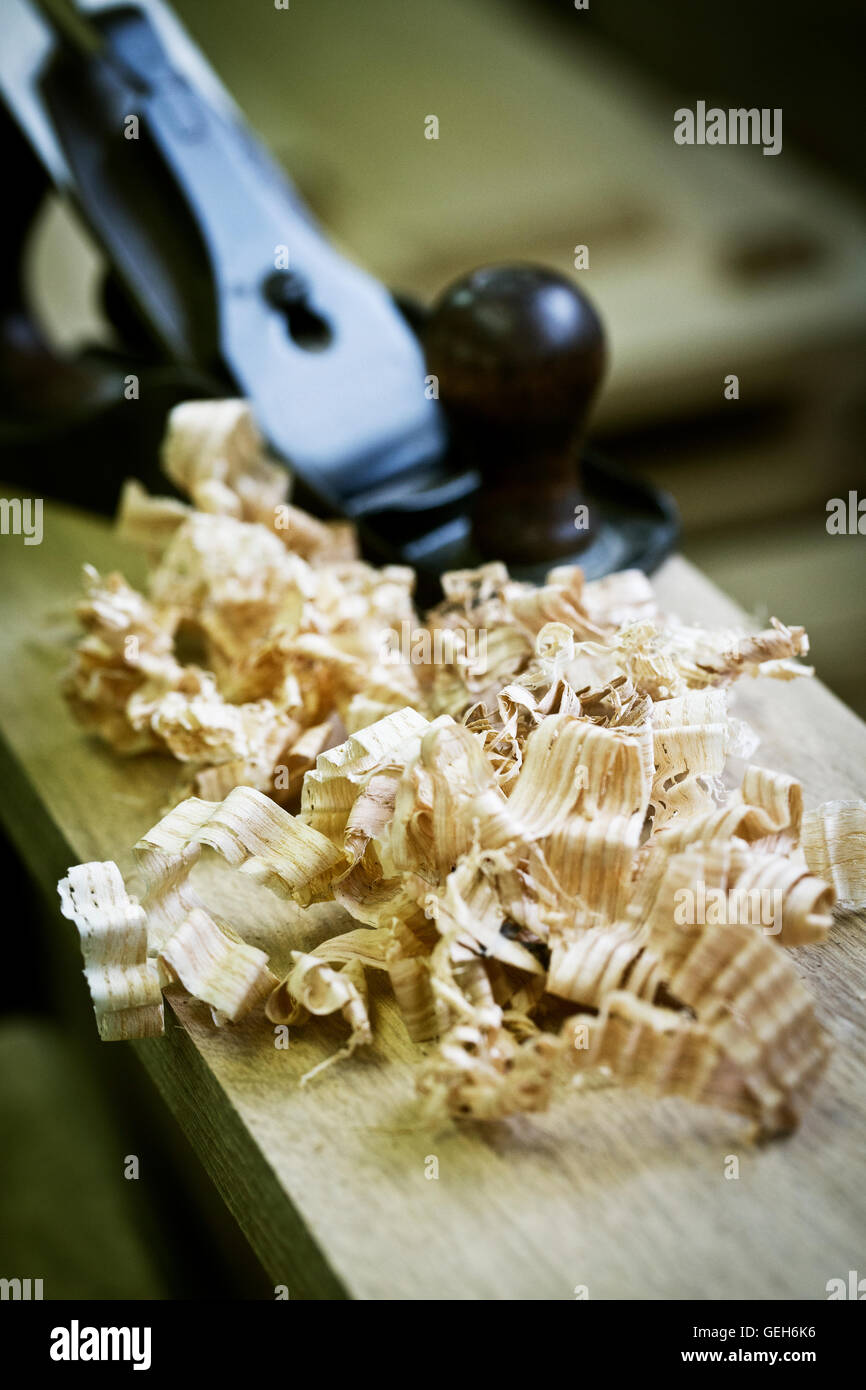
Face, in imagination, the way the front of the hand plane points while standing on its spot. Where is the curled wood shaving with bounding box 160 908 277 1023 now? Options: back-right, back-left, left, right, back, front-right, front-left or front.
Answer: front-right

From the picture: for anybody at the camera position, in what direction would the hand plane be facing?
facing the viewer and to the right of the viewer

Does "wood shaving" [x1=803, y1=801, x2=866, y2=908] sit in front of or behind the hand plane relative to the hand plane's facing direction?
in front

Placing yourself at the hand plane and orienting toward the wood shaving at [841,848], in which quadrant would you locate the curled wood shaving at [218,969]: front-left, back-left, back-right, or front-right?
front-right

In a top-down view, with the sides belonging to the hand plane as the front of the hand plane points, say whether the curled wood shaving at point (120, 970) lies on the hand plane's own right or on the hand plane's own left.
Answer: on the hand plane's own right

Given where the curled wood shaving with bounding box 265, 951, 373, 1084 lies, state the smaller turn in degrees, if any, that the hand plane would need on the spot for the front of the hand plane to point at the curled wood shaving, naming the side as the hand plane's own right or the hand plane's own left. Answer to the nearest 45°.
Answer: approximately 45° to the hand plane's own right
